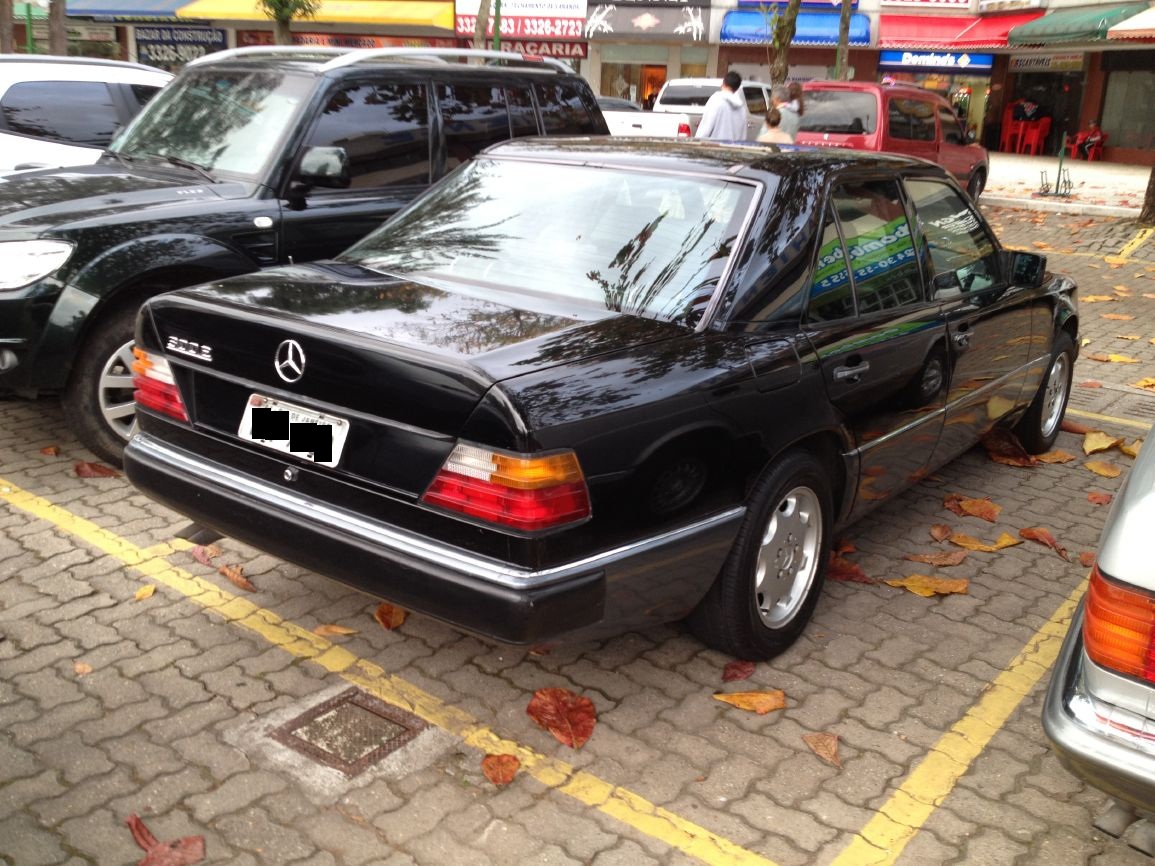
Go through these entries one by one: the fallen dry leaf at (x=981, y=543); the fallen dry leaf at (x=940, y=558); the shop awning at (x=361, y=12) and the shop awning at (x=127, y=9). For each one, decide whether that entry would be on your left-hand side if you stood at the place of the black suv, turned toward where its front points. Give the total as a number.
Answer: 2

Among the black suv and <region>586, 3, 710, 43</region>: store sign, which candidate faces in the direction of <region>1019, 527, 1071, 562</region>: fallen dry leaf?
the store sign

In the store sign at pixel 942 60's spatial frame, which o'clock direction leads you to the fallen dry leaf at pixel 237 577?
The fallen dry leaf is roughly at 12 o'clock from the store sign.

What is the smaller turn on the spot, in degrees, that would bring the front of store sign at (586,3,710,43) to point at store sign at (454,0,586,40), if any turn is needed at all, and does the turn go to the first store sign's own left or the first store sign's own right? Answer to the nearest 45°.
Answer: approximately 90° to the first store sign's own right

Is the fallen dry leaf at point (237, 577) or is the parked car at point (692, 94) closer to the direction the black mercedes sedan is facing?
the parked car

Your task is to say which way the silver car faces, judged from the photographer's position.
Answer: facing away from the viewer and to the right of the viewer

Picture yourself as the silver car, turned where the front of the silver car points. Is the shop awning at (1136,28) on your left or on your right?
on your left

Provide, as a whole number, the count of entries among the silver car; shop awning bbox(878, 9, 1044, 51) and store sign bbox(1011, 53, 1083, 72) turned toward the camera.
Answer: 2

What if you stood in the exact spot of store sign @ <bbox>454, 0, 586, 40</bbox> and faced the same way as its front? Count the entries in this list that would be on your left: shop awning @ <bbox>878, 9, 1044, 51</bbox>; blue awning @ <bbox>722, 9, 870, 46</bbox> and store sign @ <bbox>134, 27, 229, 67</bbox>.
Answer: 2

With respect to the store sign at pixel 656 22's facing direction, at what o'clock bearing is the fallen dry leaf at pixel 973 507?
The fallen dry leaf is roughly at 12 o'clock from the store sign.
